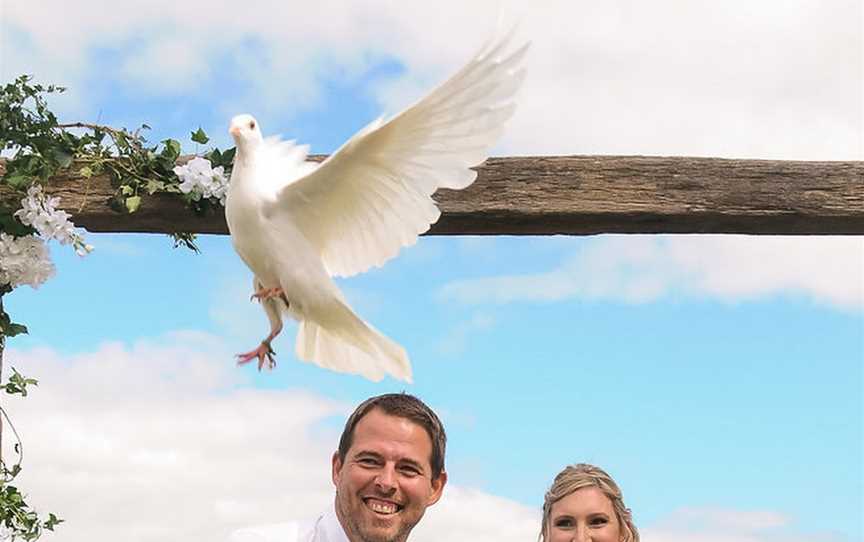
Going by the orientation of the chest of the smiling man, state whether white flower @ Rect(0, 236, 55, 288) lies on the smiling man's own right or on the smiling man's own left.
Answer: on the smiling man's own right

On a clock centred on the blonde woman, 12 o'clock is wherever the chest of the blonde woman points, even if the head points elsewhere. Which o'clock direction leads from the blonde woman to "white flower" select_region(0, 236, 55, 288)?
The white flower is roughly at 3 o'clock from the blonde woman.

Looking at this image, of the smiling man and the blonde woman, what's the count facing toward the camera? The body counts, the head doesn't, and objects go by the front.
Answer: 2

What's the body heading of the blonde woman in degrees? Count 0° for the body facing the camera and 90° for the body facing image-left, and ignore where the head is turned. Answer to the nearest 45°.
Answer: approximately 0°

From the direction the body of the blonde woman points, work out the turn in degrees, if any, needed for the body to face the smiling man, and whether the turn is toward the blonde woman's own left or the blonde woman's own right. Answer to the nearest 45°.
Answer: approximately 45° to the blonde woman's own right

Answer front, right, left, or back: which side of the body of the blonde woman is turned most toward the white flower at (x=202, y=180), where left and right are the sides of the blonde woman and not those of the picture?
right
